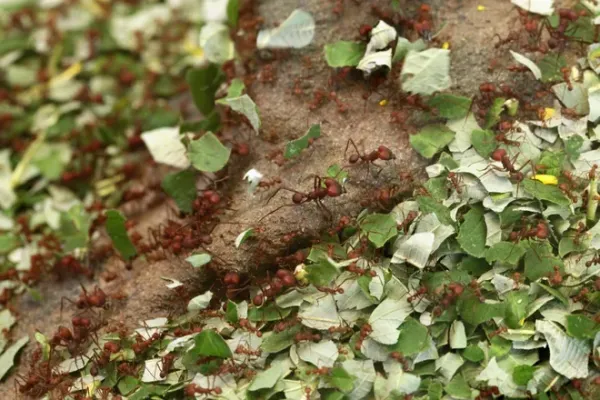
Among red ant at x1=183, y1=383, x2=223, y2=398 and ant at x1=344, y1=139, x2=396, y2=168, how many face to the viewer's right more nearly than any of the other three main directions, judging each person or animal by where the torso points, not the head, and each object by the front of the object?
1

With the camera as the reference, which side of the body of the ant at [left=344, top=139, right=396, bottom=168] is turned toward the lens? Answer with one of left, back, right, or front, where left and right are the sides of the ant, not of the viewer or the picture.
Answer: right

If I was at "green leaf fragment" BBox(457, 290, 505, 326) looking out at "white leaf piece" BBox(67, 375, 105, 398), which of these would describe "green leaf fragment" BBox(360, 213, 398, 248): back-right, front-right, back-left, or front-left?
front-right

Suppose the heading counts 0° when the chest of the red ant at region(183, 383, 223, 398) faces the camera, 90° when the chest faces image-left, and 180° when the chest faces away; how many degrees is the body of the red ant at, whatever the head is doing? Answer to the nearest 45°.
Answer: approximately 90°

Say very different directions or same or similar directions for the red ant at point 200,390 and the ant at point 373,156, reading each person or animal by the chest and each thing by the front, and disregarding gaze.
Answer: very different directions

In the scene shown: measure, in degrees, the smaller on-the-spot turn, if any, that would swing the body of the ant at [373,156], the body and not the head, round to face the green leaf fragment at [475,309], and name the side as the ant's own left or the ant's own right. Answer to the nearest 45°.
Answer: approximately 45° to the ant's own right

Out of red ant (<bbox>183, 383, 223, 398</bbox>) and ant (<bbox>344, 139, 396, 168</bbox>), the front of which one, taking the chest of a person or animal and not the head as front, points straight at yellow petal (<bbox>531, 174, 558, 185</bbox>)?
the ant
